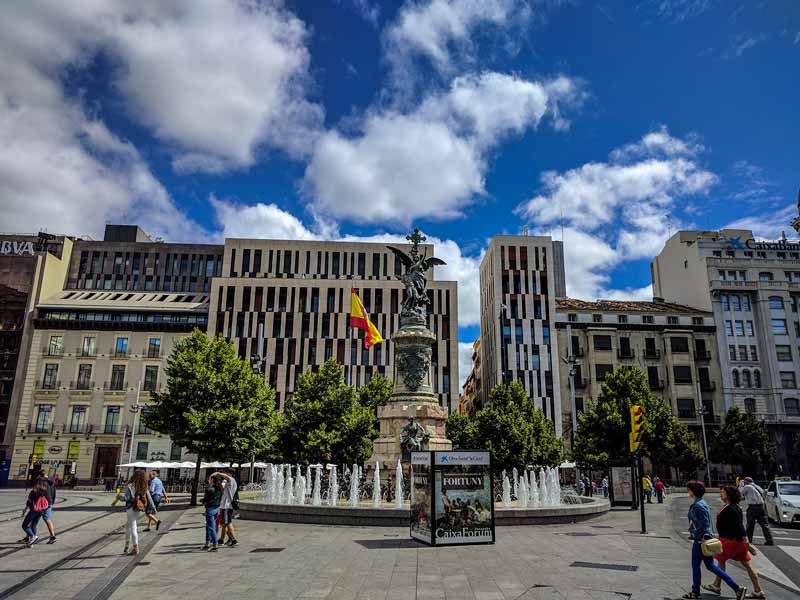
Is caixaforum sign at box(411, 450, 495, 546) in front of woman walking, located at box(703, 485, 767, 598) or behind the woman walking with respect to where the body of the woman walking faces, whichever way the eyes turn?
in front

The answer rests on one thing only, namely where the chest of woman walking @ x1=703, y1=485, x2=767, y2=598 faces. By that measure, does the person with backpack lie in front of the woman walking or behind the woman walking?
in front

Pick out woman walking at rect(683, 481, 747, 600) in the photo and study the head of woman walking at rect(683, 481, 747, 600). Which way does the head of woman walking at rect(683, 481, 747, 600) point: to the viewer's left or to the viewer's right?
to the viewer's left

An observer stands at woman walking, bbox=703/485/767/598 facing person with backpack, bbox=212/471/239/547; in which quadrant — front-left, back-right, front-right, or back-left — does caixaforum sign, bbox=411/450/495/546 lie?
front-right

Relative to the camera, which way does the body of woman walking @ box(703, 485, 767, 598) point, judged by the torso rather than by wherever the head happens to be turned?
to the viewer's left

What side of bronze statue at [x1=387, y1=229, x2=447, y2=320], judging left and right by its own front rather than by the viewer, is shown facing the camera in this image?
front

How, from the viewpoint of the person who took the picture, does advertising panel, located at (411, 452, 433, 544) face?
facing the viewer and to the left of the viewer

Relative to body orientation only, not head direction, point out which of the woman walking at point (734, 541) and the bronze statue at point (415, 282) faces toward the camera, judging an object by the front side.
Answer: the bronze statue

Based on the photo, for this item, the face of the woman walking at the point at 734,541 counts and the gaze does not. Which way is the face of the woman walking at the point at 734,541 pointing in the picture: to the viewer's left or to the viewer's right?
to the viewer's left

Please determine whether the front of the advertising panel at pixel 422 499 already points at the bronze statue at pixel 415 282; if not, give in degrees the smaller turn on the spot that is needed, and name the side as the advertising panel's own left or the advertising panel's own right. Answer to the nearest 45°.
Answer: approximately 135° to the advertising panel's own right

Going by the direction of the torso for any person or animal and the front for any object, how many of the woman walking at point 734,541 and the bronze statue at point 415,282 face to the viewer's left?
1

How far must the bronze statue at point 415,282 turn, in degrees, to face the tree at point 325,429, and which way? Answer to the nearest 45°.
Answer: approximately 135° to its right

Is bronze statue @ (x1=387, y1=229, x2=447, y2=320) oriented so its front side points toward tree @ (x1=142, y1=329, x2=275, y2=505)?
no

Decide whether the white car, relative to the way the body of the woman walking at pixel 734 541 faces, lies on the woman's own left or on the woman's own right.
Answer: on the woman's own right

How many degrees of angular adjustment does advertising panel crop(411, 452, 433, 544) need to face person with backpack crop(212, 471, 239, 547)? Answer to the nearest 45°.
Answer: approximately 45° to its right
